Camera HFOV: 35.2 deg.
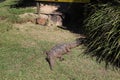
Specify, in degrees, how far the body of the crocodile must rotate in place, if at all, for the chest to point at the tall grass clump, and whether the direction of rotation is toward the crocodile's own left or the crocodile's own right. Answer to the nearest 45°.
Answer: approximately 135° to the crocodile's own left

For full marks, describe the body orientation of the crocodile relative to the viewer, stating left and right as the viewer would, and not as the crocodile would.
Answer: facing the viewer and to the left of the viewer

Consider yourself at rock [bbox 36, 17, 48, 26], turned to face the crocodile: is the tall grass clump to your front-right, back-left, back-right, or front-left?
front-left

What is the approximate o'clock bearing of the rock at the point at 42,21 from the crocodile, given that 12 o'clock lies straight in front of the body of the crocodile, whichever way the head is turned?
The rock is roughly at 4 o'clock from the crocodile.
